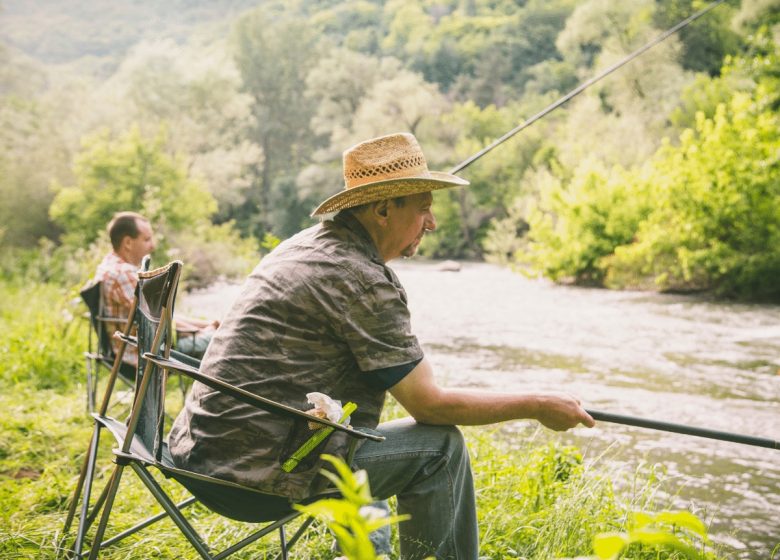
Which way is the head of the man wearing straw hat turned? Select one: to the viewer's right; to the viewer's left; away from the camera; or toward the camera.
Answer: to the viewer's right

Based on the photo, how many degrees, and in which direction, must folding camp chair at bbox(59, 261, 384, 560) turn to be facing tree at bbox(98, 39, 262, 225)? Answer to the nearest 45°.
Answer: approximately 90° to its left

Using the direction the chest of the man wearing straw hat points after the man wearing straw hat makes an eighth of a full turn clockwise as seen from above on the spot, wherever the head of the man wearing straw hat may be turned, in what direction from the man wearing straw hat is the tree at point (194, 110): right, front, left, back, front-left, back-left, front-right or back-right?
back-left

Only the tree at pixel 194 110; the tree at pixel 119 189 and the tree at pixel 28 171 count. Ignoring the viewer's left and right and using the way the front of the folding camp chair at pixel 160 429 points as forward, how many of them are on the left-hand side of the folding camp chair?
3

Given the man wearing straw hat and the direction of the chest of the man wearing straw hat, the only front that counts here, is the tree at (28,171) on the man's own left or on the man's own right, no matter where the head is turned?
on the man's own left

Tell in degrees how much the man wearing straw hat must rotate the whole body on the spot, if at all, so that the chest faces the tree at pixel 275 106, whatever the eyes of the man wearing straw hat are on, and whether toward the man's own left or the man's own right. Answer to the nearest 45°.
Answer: approximately 90° to the man's own left

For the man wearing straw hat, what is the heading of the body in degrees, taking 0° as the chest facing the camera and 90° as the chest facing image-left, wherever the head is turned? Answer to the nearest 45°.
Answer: approximately 270°

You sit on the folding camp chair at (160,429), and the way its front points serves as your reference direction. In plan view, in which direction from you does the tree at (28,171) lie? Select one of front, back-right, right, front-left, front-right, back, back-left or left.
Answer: left

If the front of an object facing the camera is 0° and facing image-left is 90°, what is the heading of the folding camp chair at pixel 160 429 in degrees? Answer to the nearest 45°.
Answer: approximately 270°
